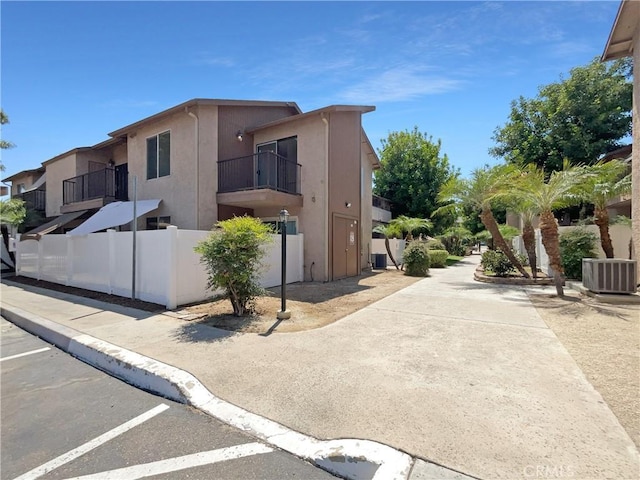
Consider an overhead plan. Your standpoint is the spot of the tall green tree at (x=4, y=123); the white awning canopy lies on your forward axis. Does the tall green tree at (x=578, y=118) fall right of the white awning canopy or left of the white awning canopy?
left

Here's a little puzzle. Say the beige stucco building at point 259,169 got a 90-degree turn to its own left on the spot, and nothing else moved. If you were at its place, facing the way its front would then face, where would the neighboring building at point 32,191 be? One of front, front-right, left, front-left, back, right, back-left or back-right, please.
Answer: back

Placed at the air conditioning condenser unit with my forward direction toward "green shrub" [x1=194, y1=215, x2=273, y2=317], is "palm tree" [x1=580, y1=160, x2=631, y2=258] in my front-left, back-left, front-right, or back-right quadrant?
back-right

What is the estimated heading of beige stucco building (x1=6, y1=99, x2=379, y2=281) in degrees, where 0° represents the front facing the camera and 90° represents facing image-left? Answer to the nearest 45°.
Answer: approximately 45°

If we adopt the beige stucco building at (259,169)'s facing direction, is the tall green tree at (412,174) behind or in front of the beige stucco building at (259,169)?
behind

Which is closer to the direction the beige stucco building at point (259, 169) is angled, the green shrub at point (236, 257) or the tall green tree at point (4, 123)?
the green shrub

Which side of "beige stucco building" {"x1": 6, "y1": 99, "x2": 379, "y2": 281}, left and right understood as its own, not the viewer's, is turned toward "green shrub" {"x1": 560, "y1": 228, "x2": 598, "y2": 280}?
left

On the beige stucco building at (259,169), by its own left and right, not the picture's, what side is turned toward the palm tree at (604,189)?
left

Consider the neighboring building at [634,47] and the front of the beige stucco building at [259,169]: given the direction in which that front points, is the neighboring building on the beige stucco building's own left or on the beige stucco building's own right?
on the beige stucco building's own left

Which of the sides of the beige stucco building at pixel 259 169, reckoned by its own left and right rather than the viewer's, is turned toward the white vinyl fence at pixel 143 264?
front
